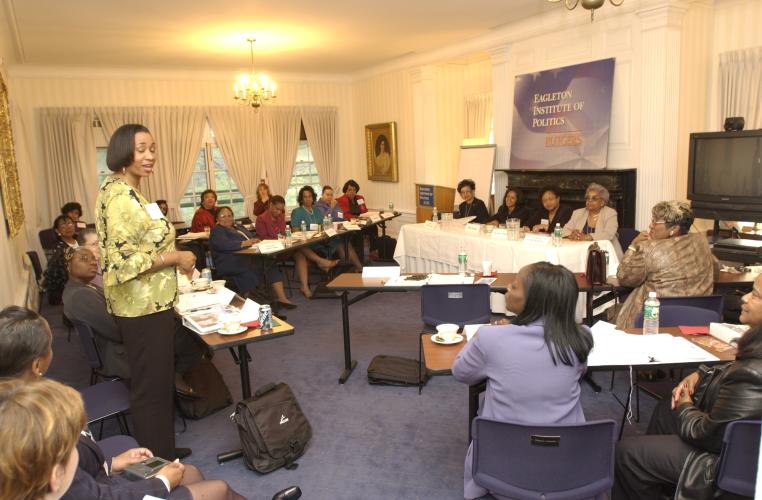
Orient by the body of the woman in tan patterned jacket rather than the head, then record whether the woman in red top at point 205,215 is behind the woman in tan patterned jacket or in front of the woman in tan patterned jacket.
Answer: in front

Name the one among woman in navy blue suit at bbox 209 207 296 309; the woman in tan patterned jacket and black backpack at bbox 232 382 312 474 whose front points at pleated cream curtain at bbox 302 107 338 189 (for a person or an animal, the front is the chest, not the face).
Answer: the woman in tan patterned jacket

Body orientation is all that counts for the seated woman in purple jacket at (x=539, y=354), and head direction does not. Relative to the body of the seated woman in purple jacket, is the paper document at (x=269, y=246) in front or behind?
in front

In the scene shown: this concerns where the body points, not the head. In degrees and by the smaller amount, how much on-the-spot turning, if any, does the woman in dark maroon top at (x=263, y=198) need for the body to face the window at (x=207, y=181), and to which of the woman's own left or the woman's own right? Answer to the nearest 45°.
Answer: approximately 180°

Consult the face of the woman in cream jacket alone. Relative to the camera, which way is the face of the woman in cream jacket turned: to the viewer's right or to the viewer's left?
to the viewer's left

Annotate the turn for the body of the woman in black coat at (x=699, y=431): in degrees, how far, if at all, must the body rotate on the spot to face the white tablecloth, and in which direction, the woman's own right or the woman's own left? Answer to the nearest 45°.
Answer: approximately 45° to the woman's own right

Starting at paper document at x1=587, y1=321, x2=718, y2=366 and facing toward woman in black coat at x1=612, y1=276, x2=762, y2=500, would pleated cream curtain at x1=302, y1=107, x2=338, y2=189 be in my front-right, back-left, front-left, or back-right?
back-right

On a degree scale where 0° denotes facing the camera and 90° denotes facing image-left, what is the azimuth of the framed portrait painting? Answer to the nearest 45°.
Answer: approximately 45°

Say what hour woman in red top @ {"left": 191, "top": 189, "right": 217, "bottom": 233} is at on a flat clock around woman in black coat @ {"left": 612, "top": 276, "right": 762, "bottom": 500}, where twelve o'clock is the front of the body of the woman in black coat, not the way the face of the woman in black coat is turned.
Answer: The woman in red top is roughly at 1 o'clock from the woman in black coat.
